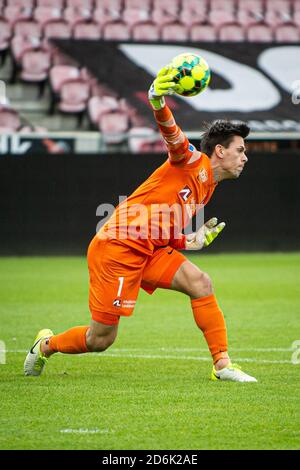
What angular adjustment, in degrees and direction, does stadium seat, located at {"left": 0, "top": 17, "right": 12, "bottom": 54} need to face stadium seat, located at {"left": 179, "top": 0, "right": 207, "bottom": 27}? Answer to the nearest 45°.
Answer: approximately 135° to its left

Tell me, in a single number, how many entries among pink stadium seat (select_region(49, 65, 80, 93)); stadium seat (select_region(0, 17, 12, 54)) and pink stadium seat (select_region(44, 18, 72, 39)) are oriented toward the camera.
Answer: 3

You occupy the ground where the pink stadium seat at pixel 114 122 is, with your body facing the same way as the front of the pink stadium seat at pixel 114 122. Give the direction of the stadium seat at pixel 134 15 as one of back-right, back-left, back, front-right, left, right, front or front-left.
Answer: back

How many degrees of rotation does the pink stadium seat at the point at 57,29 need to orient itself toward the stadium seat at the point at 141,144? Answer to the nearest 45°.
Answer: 0° — it already faces it

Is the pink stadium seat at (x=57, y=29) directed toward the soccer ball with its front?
yes

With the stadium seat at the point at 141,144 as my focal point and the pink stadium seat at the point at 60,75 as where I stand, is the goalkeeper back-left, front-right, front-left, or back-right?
front-right

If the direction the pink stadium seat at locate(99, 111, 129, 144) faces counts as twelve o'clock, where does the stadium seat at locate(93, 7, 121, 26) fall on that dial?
The stadium seat is roughly at 6 o'clock from the pink stadium seat.

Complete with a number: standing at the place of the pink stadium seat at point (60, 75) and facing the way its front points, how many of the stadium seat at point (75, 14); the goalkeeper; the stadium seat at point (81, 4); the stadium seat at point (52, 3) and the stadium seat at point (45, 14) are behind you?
4

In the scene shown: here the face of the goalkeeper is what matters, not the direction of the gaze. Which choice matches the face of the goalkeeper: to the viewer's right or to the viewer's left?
to the viewer's right

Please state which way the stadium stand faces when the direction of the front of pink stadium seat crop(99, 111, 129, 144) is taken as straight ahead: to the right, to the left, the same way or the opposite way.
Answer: the same way

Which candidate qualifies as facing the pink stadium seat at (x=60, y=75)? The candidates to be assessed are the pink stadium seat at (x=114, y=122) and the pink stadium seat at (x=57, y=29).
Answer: the pink stadium seat at (x=57, y=29)

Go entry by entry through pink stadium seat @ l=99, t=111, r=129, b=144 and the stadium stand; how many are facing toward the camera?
2

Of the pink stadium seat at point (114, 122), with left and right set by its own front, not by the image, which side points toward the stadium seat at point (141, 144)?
front

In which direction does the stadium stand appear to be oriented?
toward the camera

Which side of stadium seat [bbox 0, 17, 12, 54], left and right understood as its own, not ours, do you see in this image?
front

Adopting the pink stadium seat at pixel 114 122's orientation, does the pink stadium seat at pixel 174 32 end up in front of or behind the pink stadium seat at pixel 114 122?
behind
